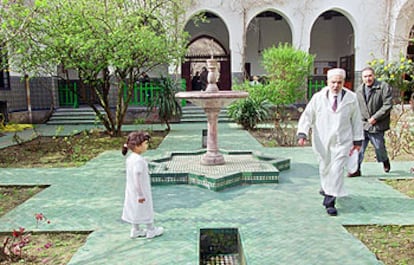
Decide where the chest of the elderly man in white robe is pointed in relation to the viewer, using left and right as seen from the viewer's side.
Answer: facing the viewer

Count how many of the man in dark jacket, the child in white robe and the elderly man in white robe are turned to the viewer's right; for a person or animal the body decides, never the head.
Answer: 1

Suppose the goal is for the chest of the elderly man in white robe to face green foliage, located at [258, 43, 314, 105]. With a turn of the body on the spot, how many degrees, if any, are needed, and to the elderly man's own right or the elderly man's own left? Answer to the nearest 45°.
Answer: approximately 180°

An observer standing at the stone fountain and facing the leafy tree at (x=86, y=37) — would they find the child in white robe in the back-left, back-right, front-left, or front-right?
back-left

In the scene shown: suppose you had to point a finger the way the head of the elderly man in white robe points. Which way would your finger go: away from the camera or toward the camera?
toward the camera

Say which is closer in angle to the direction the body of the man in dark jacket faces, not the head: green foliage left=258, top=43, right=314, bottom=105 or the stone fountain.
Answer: the stone fountain

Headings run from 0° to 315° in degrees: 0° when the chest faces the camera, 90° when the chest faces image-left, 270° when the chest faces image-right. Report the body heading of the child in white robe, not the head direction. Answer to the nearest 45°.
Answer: approximately 270°

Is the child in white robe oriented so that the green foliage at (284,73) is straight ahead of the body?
no

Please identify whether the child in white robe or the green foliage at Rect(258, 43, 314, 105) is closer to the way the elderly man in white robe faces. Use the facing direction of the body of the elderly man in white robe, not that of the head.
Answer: the child in white robe

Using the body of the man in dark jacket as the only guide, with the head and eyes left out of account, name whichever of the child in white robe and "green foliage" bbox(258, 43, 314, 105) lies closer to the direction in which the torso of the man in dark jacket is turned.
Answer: the child in white robe

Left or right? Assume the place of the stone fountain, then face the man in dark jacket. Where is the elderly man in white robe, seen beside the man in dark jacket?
right

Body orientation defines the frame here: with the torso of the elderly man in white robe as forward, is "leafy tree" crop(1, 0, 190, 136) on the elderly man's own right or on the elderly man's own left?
on the elderly man's own right

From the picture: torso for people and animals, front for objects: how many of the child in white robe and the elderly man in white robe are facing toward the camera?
1

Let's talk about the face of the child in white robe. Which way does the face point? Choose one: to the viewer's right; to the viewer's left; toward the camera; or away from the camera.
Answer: to the viewer's right

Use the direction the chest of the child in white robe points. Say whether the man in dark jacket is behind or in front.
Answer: in front

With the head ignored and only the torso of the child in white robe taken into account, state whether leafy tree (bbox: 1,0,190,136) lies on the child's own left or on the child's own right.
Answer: on the child's own left

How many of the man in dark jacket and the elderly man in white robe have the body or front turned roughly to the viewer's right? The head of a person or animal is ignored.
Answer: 0
